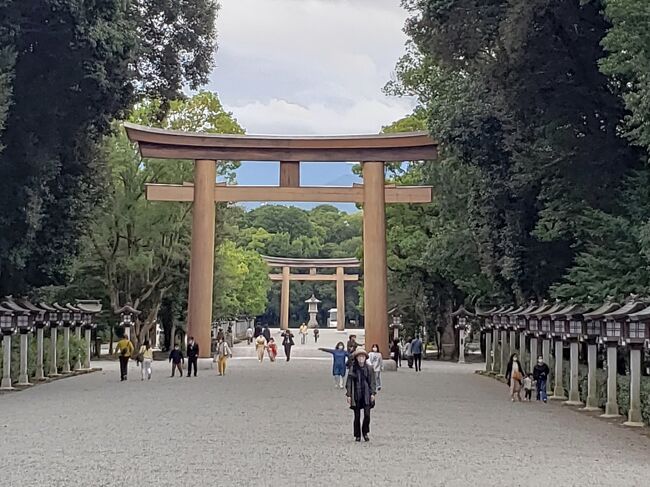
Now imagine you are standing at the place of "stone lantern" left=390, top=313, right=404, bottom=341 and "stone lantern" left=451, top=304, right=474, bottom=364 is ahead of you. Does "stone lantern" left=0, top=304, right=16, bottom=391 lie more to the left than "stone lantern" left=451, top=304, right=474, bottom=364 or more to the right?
right

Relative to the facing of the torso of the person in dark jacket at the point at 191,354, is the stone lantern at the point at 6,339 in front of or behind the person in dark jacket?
in front

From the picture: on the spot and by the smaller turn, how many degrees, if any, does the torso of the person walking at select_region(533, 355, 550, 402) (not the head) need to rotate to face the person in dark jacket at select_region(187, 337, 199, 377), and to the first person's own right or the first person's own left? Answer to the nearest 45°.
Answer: approximately 135° to the first person's own right

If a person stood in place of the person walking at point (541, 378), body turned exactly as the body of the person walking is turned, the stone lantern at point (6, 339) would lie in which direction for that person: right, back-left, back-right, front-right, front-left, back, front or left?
right

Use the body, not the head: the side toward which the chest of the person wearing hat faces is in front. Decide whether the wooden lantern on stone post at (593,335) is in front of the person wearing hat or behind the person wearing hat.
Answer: behind

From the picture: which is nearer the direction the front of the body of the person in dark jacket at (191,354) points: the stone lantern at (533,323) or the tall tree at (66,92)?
the tall tree

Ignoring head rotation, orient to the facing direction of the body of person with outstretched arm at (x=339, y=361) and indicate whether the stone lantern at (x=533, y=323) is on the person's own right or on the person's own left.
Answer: on the person's own left

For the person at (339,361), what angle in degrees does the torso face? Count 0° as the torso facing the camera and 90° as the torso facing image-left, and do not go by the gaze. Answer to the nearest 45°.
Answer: approximately 0°

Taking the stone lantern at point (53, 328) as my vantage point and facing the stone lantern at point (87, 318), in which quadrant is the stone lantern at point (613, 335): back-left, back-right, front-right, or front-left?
back-right

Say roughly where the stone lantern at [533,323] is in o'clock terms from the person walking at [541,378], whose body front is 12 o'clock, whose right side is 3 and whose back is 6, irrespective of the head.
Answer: The stone lantern is roughly at 6 o'clock from the person walking.
